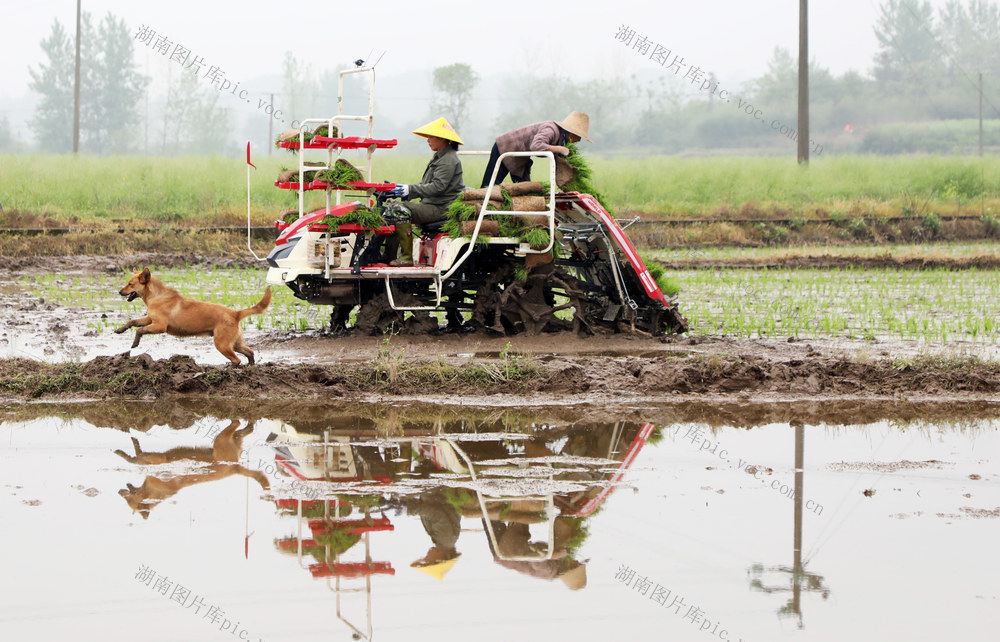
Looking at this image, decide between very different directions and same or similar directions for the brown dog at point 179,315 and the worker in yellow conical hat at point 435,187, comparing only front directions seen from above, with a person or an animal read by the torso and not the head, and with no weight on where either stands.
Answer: same or similar directions

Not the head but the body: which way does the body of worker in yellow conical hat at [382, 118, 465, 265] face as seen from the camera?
to the viewer's left

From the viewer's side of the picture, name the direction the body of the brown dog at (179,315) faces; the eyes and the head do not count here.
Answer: to the viewer's left

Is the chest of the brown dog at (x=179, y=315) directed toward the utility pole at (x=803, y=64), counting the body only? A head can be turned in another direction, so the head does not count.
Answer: no

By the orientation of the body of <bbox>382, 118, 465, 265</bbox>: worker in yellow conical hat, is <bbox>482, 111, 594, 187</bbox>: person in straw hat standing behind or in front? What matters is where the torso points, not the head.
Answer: behind

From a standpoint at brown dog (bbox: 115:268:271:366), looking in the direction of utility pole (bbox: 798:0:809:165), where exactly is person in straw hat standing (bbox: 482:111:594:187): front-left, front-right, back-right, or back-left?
front-right

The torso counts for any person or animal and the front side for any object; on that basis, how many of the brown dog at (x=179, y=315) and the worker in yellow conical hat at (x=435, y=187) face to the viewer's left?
2

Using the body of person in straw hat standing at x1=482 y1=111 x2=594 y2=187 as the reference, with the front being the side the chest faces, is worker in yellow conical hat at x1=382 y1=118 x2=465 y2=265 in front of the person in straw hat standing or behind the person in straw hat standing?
behind

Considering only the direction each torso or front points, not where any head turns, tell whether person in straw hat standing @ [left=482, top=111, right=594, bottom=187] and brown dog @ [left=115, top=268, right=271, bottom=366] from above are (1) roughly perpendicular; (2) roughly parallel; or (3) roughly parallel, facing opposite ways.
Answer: roughly parallel, facing opposite ways

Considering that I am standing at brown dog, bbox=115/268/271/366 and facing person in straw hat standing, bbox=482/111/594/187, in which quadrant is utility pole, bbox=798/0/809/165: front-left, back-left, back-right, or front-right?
front-left

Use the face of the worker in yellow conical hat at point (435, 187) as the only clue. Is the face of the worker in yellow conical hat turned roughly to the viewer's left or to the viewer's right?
to the viewer's left

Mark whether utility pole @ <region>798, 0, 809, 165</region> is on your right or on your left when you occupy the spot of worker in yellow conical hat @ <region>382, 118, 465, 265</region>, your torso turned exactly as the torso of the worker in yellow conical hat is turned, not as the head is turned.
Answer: on your right

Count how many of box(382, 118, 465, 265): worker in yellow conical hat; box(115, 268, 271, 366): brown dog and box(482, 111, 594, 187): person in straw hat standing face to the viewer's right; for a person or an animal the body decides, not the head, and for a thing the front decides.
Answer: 1

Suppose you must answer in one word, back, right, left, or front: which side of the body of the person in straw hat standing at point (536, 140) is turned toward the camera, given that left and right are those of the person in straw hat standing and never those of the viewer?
right
